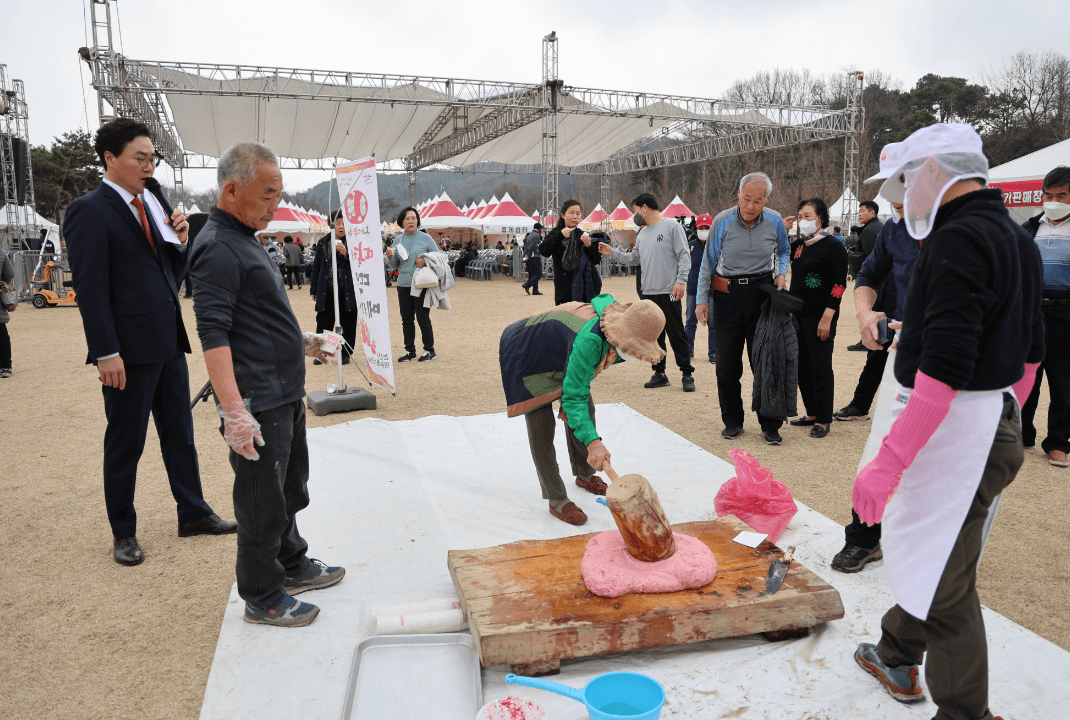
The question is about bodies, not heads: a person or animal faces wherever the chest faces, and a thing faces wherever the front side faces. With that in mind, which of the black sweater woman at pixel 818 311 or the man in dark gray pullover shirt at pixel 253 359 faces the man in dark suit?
the black sweater woman

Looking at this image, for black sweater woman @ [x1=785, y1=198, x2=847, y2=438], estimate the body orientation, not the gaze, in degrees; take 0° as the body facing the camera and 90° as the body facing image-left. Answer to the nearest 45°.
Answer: approximately 45°

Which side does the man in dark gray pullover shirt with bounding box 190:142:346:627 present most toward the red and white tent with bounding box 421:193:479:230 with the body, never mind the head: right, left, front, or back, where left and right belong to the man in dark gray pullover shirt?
left

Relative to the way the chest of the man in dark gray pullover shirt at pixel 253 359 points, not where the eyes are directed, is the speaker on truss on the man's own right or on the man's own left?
on the man's own left

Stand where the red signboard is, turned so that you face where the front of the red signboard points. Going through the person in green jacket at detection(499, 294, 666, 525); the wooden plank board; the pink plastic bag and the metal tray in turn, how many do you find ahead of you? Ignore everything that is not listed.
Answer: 4

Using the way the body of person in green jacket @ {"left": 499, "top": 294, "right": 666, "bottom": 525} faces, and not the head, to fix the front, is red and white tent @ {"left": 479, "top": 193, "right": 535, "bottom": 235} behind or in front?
behind

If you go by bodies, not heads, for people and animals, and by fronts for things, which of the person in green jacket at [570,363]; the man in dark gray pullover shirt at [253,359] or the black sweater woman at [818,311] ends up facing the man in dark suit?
the black sweater woman

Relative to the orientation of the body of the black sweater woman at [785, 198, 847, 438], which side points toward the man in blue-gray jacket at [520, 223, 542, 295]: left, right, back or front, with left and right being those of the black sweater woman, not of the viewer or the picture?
right

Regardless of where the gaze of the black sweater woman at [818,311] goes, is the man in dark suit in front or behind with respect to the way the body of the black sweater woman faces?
in front

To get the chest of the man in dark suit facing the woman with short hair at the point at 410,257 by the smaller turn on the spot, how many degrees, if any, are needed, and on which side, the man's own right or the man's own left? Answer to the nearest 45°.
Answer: approximately 90° to the man's own left

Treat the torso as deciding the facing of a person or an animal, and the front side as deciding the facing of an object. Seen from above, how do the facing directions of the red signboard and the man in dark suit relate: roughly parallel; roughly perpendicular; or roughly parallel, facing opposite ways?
roughly perpendicular

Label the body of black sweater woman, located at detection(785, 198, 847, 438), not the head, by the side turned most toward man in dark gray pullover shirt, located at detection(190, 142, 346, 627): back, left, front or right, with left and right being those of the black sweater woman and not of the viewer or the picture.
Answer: front

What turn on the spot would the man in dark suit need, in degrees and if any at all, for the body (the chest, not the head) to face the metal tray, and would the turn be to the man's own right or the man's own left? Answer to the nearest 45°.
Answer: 0° — they already face it

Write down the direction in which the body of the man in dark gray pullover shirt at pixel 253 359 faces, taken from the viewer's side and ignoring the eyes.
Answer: to the viewer's right

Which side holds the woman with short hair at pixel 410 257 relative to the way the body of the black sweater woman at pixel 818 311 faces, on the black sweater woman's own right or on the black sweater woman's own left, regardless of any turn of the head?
on the black sweater woman's own right

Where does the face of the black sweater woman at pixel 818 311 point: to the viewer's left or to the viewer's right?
to the viewer's left
